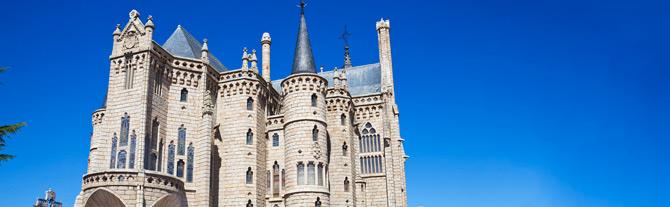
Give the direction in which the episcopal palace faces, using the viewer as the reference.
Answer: facing the viewer and to the left of the viewer
